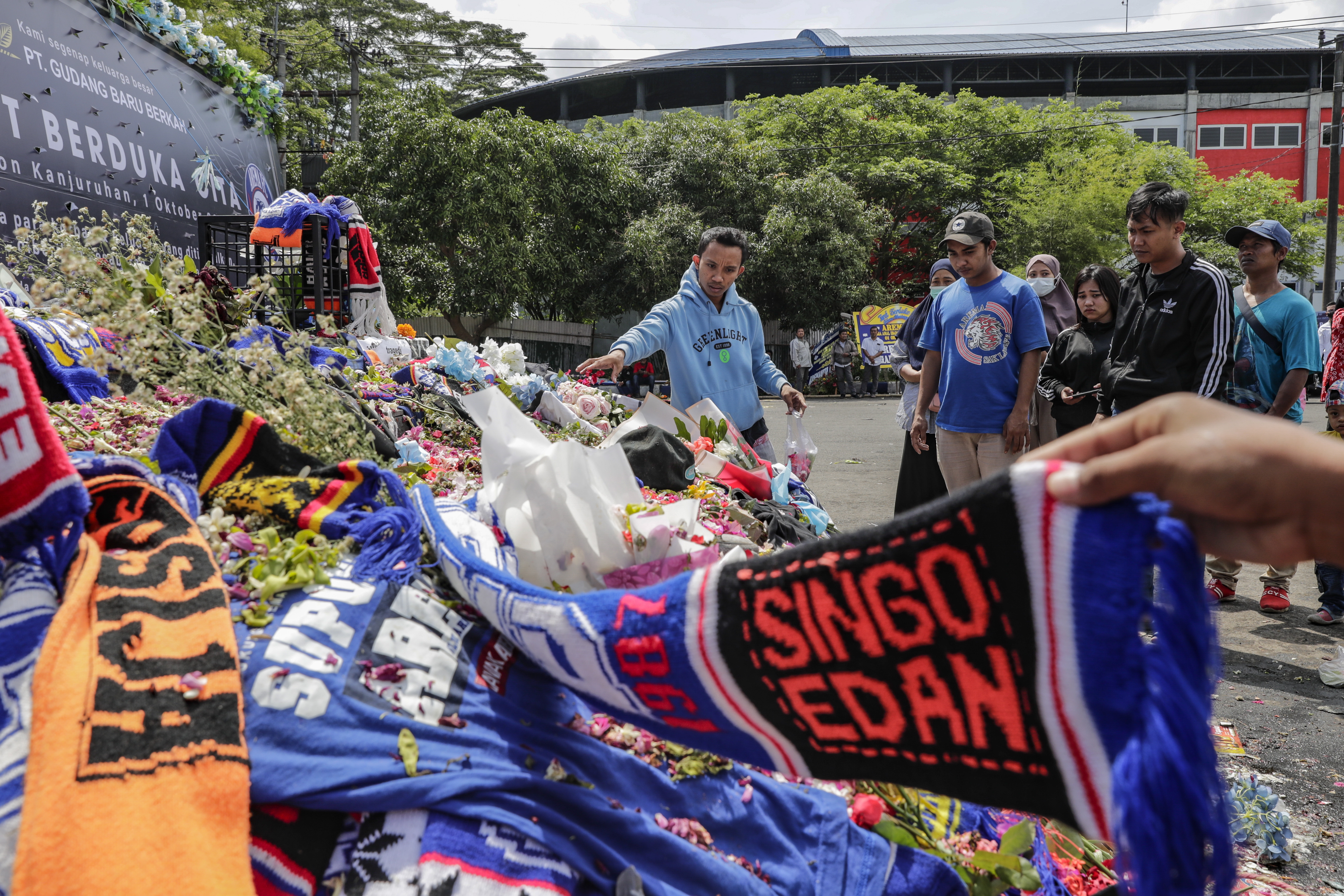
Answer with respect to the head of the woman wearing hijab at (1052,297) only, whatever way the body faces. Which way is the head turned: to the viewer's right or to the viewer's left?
to the viewer's left

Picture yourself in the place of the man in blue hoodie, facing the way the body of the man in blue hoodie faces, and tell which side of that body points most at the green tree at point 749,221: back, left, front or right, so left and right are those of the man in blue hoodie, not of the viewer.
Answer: back

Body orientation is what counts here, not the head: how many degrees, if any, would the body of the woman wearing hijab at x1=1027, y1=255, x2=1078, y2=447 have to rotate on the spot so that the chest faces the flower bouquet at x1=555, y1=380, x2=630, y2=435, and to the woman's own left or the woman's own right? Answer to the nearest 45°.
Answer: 0° — they already face it

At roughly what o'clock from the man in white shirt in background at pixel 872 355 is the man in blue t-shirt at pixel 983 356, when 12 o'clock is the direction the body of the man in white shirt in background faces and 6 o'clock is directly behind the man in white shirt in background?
The man in blue t-shirt is roughly at 12 o'clock from the man in white shirt in background.

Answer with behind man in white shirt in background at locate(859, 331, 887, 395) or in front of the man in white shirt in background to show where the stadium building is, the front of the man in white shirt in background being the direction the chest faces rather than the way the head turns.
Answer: behind

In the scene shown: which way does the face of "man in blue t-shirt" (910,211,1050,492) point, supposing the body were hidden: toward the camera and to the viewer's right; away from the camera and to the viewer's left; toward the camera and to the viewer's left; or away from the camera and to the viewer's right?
toward the camera and to the viewer's left

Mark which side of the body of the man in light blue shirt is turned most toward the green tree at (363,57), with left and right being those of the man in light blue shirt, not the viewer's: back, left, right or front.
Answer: right

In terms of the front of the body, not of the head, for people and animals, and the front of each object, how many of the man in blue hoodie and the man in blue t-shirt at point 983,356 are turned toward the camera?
2

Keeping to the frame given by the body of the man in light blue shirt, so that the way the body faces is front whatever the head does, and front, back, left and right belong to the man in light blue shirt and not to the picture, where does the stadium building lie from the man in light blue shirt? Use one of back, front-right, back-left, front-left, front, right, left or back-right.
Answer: back-right

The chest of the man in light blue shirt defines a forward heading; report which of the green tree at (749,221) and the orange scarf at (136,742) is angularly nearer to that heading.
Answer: the orange scarf
